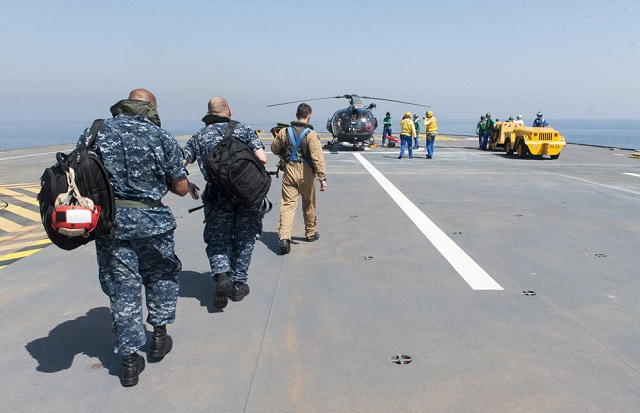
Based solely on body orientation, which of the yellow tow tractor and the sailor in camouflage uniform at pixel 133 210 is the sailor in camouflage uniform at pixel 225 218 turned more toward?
the yellow tow tractor

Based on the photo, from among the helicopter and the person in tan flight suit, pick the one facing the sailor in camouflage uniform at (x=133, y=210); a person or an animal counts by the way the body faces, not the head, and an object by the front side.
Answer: the helicopter

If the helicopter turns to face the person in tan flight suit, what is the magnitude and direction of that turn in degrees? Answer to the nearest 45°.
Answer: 0° — it already faces them

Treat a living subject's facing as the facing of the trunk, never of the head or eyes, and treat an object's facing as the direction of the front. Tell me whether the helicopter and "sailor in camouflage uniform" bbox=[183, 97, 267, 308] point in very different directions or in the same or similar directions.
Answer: very different directions

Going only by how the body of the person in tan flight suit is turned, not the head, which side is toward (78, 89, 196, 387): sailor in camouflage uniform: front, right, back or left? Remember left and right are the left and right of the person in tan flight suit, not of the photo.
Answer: back

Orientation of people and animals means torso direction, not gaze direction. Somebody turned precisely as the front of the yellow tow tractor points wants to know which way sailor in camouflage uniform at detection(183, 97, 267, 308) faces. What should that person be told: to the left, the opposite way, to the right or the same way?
the opposite way

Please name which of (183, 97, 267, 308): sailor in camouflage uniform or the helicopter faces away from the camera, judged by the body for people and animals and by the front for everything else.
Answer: the sailor in camouflage uniform

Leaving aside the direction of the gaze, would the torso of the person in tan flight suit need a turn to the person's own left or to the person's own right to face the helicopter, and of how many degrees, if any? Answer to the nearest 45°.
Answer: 0° — they already face it

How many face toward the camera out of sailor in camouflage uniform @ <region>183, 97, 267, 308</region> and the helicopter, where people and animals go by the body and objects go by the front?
1

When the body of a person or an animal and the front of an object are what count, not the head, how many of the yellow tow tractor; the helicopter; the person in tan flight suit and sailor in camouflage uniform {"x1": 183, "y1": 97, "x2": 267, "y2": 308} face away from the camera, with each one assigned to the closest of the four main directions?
2

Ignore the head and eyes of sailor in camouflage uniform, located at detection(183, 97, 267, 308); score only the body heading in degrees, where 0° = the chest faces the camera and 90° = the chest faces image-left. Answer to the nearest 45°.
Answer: approximately 180°

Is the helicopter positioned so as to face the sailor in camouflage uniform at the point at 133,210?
yes

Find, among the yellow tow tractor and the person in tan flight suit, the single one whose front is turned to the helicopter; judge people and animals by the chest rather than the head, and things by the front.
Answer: the person in tan flight suit

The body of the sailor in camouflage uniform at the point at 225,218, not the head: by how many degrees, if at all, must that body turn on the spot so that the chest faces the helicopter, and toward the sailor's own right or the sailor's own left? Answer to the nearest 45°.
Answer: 0° — they already face it

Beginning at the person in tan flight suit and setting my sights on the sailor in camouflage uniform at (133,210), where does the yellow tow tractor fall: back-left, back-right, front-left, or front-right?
back-left

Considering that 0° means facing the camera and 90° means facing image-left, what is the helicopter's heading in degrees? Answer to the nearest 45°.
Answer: approximately 0°

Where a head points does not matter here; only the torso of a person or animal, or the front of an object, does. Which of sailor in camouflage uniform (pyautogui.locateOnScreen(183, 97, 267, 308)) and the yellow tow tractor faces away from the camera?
the sailor in camouflage uniform

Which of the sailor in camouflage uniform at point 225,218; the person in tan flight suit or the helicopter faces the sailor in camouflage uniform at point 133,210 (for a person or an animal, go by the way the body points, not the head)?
the helicopter
